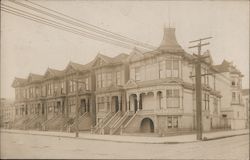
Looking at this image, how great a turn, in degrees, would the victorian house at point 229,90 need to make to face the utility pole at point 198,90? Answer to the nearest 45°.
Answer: approximately 90° to its right

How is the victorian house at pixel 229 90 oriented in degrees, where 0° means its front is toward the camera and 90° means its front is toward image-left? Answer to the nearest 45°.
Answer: approximately 315°
